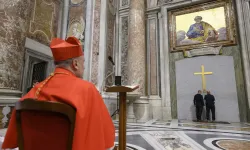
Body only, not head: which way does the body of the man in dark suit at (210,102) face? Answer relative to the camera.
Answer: away from the camera

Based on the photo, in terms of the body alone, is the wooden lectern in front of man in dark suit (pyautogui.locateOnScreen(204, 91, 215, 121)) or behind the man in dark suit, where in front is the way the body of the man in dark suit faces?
behind
